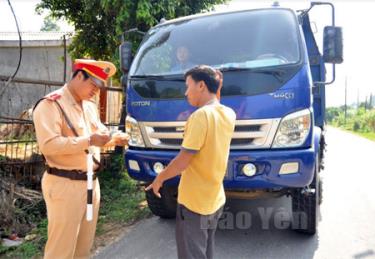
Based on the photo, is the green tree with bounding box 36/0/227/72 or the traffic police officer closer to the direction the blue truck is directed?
the traffic police officer

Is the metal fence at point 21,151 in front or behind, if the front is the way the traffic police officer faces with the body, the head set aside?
behind

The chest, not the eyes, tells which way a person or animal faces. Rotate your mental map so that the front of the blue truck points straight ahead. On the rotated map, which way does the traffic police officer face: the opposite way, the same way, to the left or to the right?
to the left

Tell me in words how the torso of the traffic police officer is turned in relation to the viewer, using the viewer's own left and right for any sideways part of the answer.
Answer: facing the viewer and to the right of the viewer

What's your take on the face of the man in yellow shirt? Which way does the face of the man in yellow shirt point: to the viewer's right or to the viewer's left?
to the viewer's left

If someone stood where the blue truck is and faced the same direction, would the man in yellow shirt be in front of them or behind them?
in front

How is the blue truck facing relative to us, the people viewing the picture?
facing the viewer and to the left of the viewer

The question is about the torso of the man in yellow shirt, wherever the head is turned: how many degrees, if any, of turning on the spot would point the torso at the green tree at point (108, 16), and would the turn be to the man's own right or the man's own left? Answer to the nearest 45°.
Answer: approximately 45° to the man's own right

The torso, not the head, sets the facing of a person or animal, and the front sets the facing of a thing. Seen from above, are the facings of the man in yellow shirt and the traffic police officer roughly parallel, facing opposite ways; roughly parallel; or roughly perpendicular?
roughly parallel, facing opposite ways

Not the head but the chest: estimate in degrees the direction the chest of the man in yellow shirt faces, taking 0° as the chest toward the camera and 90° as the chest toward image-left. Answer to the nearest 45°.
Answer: approximately 135°

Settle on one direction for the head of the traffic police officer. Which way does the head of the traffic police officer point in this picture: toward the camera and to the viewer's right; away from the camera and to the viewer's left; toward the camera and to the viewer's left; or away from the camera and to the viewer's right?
toward the camera and to the viewer's right
